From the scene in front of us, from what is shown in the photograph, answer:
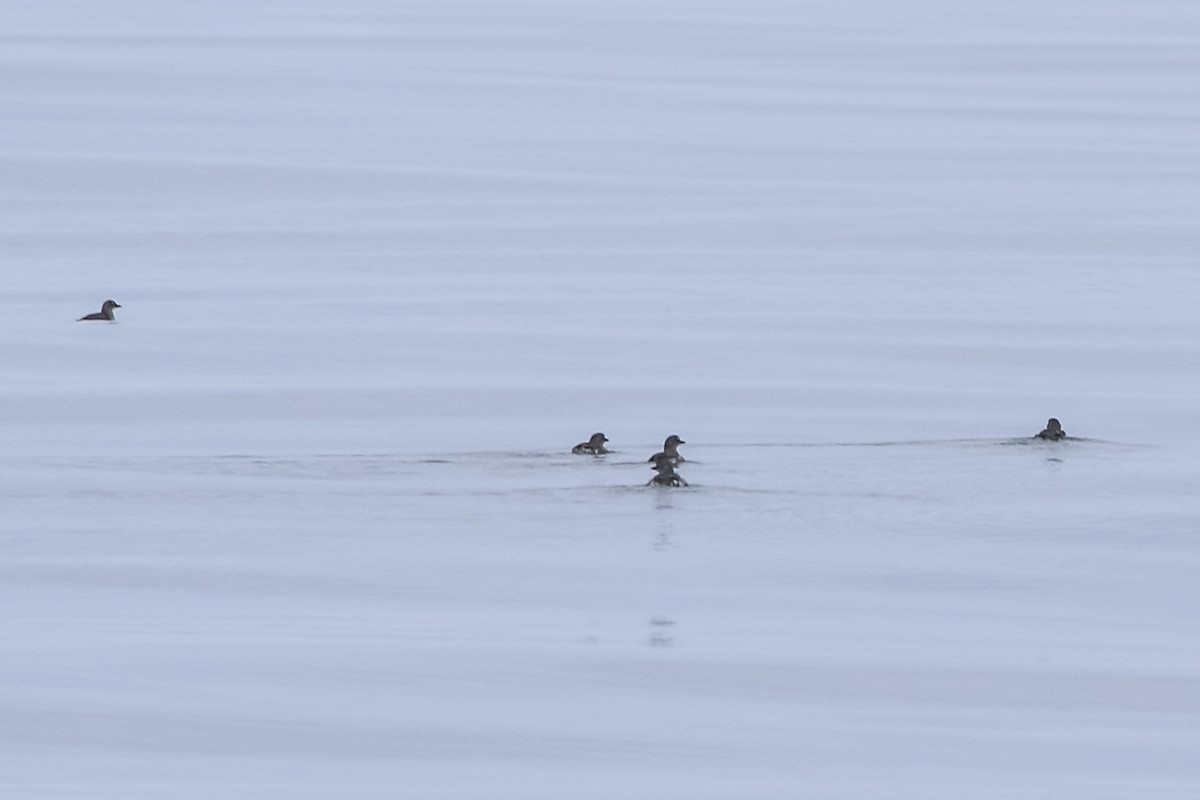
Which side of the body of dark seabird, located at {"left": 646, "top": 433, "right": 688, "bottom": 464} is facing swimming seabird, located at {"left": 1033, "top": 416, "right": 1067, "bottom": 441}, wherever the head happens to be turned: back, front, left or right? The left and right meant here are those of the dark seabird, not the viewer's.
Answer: front

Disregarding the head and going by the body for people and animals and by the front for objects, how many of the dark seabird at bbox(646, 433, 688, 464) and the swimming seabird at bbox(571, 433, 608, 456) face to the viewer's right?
2

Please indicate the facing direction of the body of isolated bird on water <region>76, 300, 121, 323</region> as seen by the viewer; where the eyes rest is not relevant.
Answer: to the viewer's right

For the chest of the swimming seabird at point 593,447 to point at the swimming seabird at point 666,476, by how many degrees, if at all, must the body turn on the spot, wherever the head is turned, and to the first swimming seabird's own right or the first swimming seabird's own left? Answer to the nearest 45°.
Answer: approximately 45° to the first swimming seabird's own right

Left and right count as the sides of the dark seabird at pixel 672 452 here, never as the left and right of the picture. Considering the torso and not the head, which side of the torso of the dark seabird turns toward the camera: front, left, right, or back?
right

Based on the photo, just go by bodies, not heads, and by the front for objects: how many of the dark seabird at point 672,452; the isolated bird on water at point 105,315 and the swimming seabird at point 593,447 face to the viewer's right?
3

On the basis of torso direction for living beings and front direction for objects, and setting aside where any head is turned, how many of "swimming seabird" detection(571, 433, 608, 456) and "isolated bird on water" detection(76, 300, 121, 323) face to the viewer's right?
2

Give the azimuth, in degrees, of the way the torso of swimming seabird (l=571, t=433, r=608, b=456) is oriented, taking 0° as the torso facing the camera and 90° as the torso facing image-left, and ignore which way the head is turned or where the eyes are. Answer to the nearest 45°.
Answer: approximately 270°

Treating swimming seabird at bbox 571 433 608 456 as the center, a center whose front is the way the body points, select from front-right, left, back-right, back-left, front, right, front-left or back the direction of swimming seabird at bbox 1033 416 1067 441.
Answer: front
